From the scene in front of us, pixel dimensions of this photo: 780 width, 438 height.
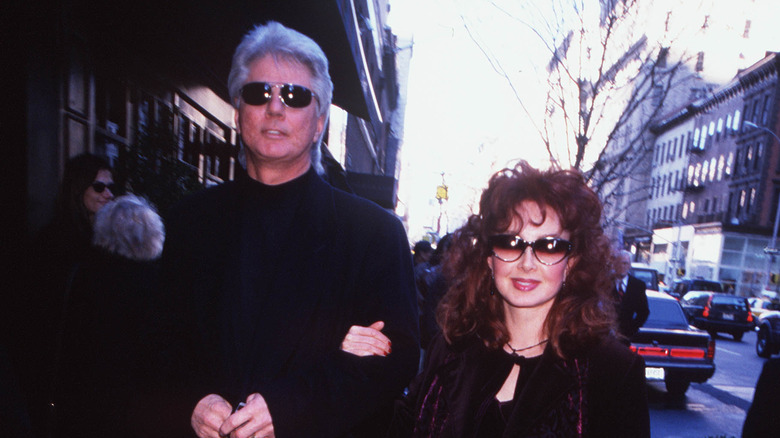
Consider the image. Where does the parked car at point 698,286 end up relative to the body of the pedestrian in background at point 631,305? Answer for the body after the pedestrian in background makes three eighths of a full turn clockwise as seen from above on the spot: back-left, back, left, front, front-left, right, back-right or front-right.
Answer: front-right

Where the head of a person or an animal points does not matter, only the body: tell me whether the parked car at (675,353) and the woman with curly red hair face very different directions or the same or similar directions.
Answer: very different directions

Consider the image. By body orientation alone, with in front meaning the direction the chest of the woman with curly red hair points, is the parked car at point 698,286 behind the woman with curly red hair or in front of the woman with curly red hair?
behind

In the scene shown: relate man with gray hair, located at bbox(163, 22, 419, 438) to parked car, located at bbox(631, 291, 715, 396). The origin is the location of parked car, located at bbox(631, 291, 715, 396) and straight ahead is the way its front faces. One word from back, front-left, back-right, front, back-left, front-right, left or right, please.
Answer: back

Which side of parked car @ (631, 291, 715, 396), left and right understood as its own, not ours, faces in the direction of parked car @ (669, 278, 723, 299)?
front

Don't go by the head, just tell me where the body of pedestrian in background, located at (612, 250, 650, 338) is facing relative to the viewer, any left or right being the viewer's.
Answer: facing the viewer

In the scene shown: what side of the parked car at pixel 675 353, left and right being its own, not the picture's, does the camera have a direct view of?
back

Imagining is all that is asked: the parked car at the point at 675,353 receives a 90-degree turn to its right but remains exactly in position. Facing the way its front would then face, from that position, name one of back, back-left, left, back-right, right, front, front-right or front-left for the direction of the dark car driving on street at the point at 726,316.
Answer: left

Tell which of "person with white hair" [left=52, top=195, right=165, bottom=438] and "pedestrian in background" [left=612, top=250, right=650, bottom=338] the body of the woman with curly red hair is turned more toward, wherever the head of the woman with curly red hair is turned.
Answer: the person with white hair

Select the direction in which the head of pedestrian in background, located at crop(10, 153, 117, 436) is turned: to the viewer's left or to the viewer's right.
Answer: to the viewer's right

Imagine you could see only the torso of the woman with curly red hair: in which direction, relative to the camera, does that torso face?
toward the camera

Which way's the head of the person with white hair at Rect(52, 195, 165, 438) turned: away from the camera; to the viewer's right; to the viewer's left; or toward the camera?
away from the camera

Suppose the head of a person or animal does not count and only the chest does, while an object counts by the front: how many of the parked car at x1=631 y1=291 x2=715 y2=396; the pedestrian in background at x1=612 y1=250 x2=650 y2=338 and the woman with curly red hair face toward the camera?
2

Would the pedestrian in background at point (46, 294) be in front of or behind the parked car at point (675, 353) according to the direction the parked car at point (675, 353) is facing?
behind
